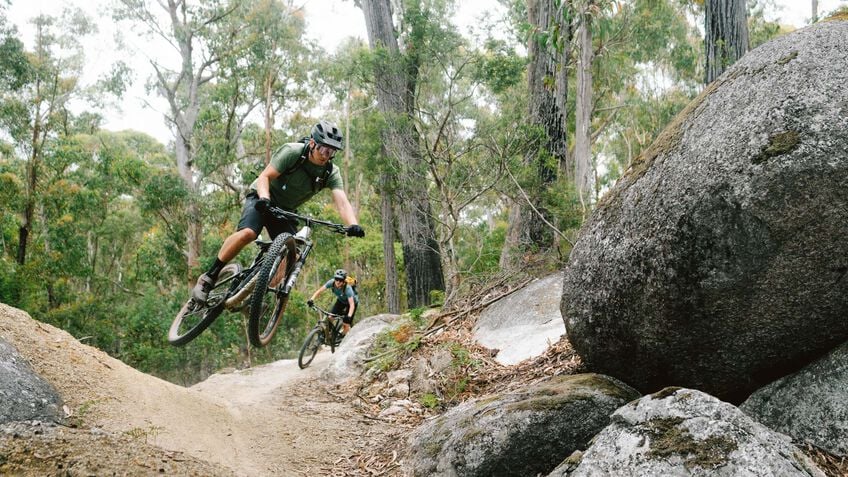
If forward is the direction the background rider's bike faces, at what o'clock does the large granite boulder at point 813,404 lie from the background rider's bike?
The large granite boulder is roughly at 10 o'clock from the background rider's bike.

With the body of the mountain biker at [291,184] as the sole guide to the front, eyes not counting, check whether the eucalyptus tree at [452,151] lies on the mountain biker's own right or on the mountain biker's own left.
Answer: on the mountain biker's own left

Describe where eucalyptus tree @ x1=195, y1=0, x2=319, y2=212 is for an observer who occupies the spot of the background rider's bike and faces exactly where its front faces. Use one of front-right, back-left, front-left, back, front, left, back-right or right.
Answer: back-right

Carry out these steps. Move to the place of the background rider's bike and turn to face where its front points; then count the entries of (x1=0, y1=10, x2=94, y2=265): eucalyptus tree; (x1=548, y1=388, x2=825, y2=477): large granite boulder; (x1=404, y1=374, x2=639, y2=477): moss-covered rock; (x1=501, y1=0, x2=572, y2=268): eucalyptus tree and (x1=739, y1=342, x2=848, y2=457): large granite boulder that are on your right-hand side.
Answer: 1

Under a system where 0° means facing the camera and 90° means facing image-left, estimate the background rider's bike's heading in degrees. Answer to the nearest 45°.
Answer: approximately 45°

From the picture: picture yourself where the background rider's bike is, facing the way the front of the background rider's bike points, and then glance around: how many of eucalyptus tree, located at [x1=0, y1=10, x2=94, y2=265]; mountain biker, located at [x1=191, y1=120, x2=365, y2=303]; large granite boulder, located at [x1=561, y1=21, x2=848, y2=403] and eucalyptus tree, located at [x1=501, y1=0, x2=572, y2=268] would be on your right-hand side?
1

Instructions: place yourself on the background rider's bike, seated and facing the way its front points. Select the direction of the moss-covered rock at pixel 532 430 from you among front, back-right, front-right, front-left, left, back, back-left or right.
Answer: front-left

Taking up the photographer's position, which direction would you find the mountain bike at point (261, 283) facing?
facing the viewer and to the right of the viewer

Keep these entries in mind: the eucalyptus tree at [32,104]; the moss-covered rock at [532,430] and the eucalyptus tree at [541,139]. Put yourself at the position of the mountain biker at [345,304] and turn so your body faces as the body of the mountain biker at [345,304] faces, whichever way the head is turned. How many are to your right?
1

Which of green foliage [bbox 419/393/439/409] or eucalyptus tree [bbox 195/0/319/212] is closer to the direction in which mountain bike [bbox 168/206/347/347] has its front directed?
the green foliage

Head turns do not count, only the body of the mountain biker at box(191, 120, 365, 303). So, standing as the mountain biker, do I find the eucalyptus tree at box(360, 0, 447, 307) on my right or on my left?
on my left
